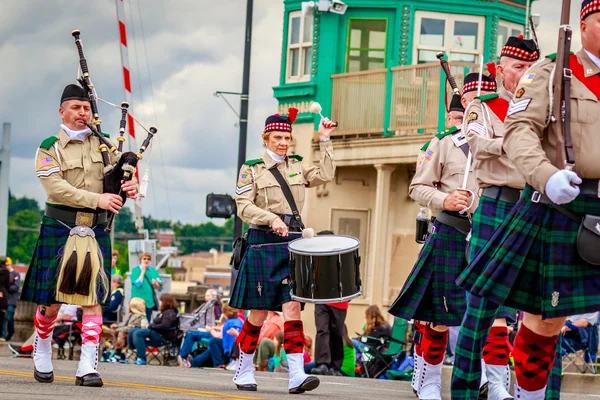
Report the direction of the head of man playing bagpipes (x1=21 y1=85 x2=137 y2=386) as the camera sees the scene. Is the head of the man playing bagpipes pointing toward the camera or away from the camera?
toward the camera

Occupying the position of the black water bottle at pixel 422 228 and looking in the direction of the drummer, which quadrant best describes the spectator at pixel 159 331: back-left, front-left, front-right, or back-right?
front-right

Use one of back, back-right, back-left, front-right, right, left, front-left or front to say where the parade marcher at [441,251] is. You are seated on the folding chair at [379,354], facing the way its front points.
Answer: front-left

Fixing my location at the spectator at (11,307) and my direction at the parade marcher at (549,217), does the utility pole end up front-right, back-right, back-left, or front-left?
front-left

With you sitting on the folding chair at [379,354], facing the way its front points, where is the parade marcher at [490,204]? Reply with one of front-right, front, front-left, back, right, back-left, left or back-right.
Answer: front-left

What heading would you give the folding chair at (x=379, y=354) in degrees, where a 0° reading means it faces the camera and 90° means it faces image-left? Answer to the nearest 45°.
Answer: approximately 45°
